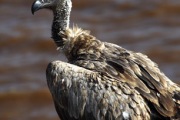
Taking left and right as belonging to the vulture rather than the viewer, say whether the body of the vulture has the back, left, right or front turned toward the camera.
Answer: left
